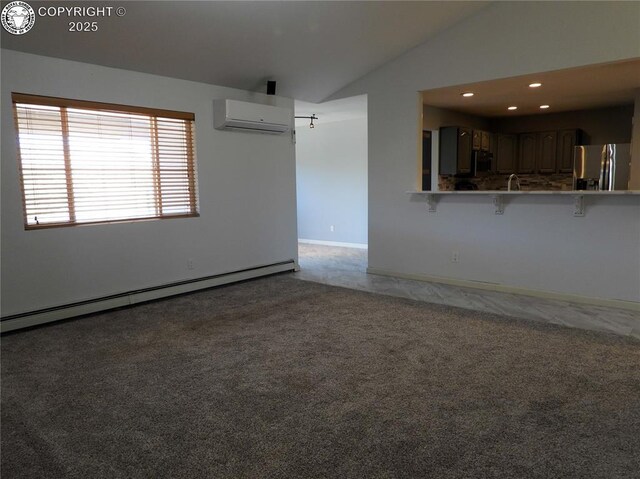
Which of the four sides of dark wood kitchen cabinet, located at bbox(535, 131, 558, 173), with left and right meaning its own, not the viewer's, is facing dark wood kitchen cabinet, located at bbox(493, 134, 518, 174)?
right

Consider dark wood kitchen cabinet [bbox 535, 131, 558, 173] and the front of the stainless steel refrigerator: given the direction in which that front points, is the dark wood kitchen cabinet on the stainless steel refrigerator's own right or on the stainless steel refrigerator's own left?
on the stainless steel refrigerator's own right

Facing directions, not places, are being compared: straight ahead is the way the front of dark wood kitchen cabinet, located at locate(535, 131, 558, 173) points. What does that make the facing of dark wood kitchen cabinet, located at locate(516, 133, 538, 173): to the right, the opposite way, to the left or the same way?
the same way

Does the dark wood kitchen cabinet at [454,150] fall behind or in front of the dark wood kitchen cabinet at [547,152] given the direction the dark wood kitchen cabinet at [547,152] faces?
in front

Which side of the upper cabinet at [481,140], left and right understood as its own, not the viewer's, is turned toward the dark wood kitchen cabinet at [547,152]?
left

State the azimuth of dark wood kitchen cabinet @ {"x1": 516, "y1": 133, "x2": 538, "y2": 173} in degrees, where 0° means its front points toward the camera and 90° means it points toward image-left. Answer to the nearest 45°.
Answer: approximately 0°

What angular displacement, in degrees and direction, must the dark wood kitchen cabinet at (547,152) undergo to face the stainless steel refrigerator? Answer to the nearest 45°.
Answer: approximately 45° to its left

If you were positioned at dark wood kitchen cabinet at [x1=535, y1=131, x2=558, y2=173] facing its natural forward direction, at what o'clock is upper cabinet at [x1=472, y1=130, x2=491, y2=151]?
The upper cabinet is roughly at 2 o'clock from the dark wood kitchen cabinet.

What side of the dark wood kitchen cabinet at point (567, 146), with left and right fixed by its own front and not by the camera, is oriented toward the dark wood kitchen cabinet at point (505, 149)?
right

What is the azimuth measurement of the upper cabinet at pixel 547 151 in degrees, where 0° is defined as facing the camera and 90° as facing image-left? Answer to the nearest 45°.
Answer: approximately 0°

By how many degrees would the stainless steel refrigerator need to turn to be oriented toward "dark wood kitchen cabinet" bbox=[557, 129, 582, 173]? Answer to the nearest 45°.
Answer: approximately 135° to its right

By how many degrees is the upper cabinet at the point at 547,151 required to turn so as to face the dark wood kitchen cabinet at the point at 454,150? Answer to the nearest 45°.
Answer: approximately 45° to its right

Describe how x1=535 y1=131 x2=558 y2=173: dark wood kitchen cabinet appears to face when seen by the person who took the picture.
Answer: facing the viewer

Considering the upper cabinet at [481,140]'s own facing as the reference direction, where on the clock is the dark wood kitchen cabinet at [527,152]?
The dark wood kitchen cabinet is roughly at 9 o'clock from the upper cabinet.

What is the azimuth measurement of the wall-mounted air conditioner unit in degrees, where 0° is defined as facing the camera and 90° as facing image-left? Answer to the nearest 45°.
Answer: approximately 315°

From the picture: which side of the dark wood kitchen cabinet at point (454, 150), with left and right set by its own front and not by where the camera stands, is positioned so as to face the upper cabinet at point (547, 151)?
left

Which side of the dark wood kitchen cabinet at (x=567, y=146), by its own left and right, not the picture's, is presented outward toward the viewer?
front

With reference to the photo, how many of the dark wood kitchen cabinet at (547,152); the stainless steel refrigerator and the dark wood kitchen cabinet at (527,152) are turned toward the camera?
3

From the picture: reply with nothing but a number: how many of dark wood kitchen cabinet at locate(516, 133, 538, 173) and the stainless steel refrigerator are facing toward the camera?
2
